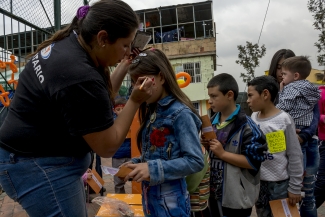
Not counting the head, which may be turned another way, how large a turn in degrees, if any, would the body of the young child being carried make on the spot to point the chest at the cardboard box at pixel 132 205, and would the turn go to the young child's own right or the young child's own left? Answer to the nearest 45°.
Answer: approximately 90° to the young child's own left

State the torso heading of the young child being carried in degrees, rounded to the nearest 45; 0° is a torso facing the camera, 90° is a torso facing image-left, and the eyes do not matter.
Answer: approximately 90°

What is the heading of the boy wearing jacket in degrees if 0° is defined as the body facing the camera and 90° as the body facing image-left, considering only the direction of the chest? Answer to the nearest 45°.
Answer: approximately 45°

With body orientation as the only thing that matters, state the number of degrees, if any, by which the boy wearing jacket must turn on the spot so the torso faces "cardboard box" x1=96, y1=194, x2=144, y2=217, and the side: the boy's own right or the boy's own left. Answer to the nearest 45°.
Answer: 0° — they already face it

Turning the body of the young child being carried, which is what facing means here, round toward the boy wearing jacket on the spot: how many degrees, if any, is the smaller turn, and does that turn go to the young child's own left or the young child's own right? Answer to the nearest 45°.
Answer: approximately 45° to the young child's own left
